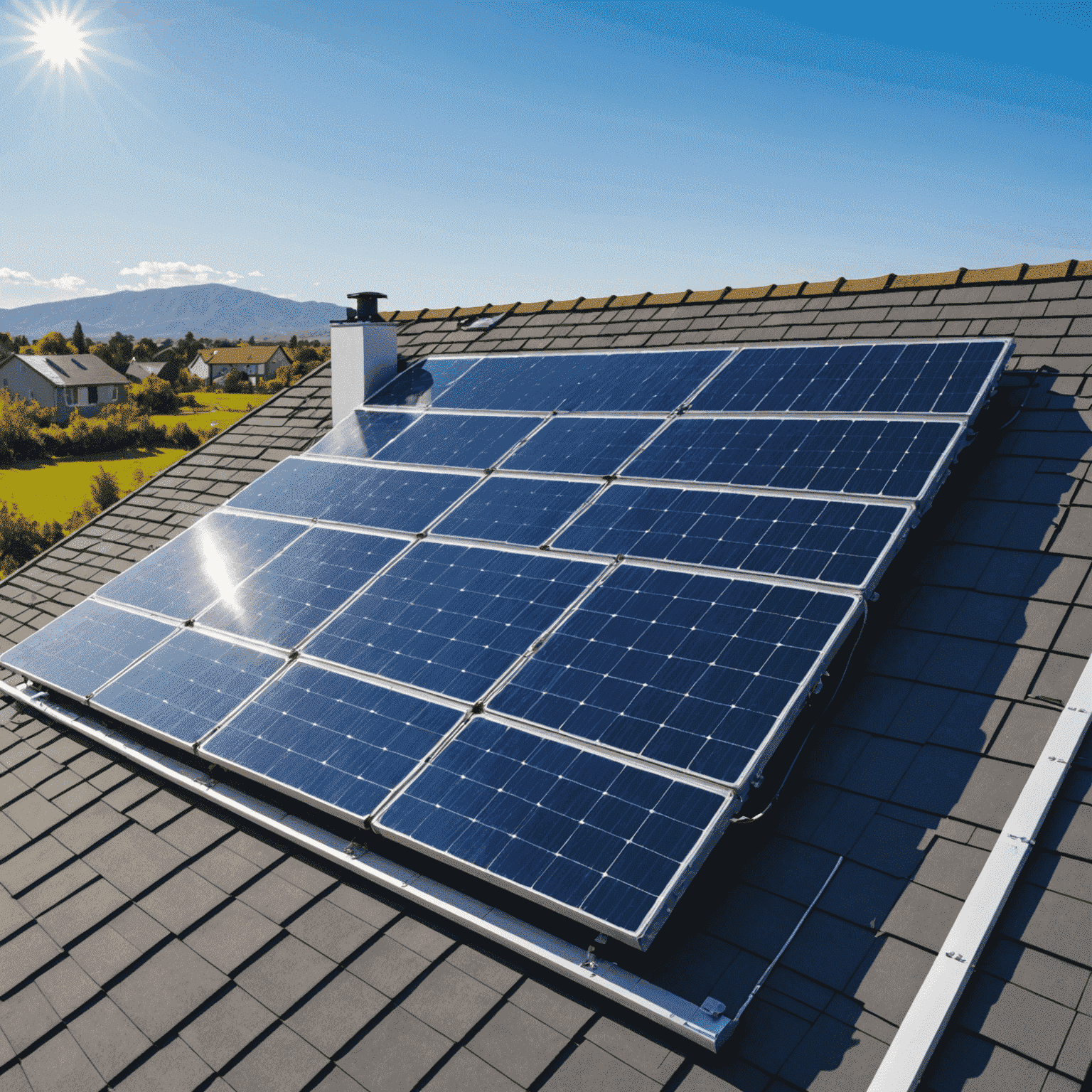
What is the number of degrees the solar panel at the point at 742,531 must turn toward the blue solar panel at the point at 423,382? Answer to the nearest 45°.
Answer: approximately 90° to its right

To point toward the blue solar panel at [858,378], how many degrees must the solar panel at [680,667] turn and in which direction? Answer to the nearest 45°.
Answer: approximately 180°

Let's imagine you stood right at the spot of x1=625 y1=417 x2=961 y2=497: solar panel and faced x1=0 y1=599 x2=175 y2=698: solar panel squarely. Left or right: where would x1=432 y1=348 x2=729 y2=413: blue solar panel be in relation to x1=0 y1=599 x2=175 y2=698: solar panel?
right

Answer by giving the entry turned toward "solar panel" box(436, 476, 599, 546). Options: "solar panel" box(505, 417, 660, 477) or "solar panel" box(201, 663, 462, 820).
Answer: "solar panel" box(505, 417, 660, 477)

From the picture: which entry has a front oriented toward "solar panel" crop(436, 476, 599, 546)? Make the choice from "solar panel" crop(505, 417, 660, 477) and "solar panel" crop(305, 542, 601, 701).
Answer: "solar panel" crop(505, 417, 660, 477)

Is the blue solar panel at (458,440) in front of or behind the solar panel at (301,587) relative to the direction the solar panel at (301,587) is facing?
behind

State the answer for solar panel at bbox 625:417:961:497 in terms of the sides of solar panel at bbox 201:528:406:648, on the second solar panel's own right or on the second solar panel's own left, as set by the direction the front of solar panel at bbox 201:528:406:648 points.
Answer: on the second solar panel's own left

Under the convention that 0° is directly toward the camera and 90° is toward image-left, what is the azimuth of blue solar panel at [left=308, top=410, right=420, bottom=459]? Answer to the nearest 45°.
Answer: approximately 45°

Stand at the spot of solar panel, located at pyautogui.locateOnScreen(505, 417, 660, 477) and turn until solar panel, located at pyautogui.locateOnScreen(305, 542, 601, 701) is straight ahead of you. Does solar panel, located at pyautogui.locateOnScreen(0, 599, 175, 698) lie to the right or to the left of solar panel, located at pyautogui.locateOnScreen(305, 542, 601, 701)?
right

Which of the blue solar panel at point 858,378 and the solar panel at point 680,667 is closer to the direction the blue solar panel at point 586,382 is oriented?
the solar panel
